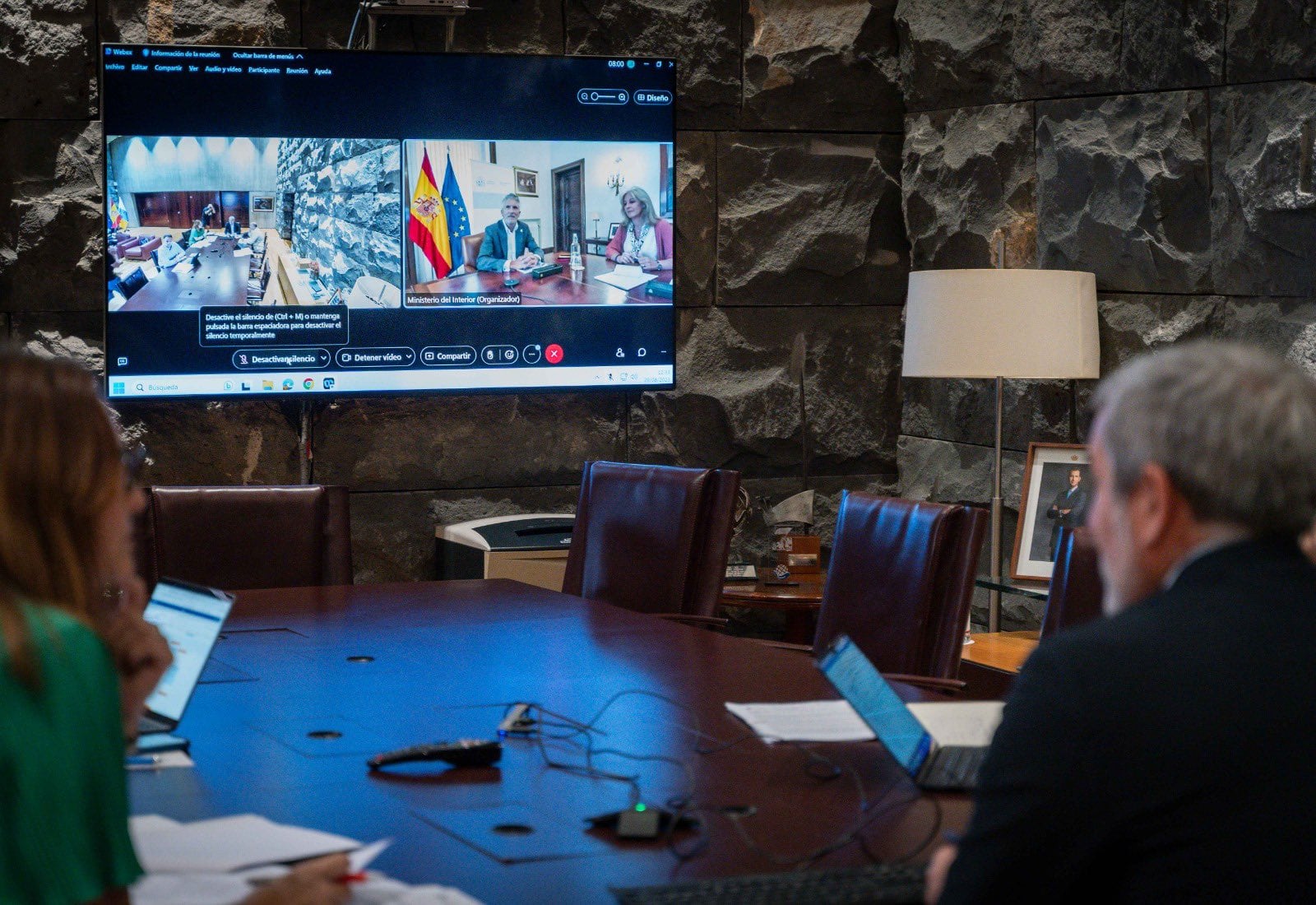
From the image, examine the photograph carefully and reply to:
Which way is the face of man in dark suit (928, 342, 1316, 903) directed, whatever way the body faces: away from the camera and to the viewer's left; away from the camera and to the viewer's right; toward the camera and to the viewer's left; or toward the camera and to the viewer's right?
away from the camera and to the viewer's left

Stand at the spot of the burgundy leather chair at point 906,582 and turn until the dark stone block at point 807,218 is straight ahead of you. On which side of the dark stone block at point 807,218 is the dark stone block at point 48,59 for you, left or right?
left

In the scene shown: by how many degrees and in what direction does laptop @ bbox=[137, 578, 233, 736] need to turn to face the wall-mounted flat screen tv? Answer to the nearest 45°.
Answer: approximately 135° to its right

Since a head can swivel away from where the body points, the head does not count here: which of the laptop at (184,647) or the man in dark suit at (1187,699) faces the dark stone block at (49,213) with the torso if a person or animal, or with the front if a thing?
the man in dark suit

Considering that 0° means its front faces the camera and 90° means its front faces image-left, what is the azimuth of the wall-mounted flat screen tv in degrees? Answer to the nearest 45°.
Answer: approximately 0°

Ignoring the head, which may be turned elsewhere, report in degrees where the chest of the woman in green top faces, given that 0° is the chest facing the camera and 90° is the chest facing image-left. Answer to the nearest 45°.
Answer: approximately 225°

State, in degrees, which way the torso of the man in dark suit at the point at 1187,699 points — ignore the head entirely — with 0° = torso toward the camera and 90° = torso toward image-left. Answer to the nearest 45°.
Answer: approximately 135°

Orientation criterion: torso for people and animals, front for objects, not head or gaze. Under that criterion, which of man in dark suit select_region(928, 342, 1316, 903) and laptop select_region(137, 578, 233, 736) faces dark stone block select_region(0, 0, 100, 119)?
the man in dark suit

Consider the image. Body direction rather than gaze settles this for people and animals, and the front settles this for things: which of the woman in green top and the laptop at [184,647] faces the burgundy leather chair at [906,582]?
the woman in green top

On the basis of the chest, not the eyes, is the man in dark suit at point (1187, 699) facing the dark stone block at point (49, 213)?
yes

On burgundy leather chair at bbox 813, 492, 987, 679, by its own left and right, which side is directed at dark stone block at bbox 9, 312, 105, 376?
right

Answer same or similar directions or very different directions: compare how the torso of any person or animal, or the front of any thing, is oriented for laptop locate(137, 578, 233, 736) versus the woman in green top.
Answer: very different directions
